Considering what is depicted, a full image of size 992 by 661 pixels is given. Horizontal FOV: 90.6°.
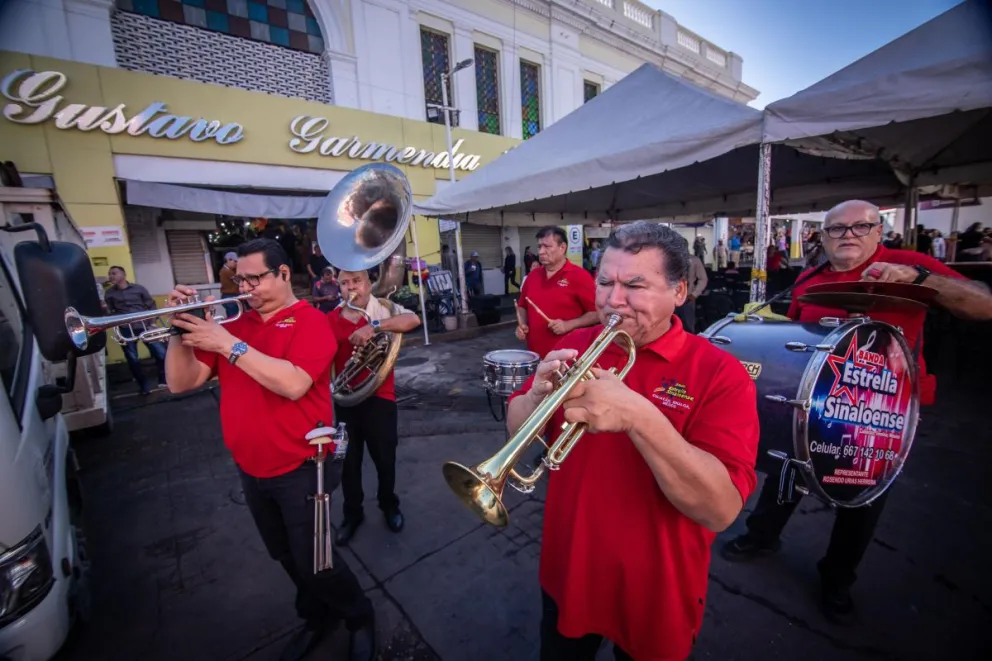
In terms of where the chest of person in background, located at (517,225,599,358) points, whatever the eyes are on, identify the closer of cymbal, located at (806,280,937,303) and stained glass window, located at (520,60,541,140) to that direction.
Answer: the cymbal

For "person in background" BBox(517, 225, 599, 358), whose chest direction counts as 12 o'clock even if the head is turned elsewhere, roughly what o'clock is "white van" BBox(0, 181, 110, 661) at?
The white van is roughly at 12 o'clock from the person in background.

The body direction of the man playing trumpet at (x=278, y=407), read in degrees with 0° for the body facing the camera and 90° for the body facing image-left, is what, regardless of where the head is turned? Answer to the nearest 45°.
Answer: approximately 45°

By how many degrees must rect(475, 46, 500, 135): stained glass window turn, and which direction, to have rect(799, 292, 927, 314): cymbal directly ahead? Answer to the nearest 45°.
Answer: approximately 45° to its right

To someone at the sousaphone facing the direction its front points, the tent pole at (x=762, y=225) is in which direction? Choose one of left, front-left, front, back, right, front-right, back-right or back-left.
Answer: back-left

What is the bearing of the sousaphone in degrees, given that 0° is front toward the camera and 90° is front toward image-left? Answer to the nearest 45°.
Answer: approximately 45°

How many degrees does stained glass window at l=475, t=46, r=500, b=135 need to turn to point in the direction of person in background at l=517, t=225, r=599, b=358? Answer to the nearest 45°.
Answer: approximately 45° to its right
